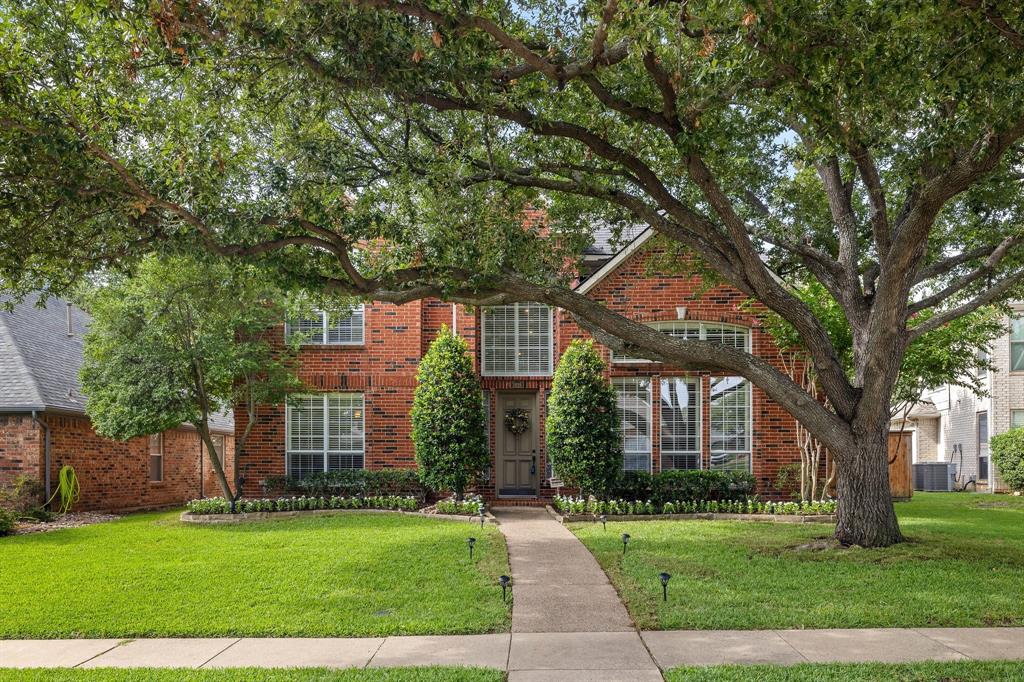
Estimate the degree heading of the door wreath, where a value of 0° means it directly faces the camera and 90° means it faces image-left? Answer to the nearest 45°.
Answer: approximately 0°

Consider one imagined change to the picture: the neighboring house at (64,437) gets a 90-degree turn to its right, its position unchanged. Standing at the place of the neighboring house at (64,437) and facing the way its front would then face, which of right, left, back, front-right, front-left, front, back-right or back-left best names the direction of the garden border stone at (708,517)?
back-left

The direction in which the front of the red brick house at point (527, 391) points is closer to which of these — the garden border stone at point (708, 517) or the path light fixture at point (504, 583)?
the path light fixture

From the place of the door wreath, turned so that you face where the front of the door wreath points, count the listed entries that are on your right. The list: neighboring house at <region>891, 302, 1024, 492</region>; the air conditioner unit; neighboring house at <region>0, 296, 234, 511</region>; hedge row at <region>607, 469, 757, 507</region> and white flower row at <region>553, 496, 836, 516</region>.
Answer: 1

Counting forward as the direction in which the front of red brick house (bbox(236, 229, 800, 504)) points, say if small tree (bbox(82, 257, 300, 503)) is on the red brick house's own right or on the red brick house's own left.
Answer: on the red brick house's own right

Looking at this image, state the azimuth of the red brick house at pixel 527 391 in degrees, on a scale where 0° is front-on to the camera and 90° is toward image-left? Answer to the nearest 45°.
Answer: approximately 0°

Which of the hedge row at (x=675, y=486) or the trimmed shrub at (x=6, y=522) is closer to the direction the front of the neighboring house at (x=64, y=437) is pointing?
the trimmed shrub

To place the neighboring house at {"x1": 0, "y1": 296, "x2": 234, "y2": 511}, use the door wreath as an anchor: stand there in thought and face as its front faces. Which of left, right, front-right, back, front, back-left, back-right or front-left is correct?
right

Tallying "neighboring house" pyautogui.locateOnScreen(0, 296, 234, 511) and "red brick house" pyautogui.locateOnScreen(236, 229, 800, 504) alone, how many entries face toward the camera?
2

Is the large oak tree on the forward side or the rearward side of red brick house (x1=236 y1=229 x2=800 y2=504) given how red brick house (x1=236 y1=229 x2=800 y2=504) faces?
on the forward side
